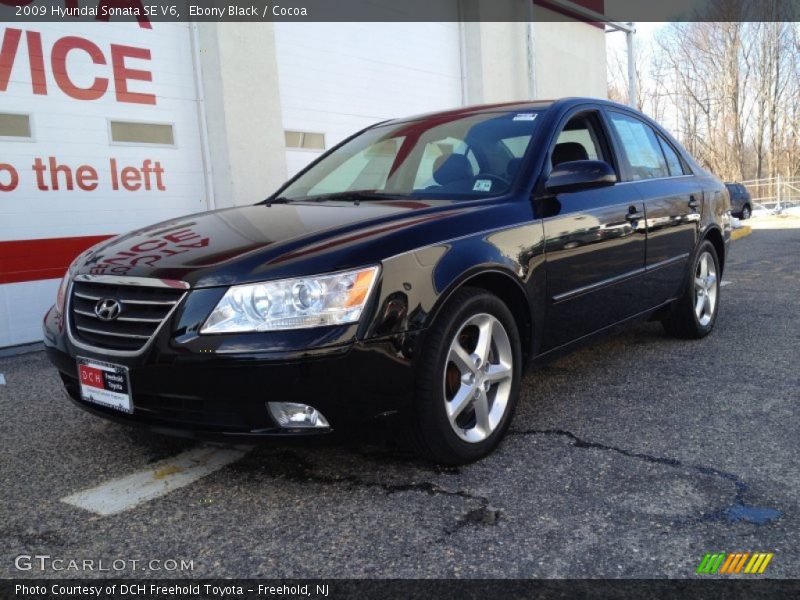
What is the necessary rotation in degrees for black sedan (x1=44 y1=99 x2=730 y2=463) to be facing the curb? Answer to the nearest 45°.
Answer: approximately 180°

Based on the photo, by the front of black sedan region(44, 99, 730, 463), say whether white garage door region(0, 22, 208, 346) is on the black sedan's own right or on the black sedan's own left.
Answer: on the black sedan's own right

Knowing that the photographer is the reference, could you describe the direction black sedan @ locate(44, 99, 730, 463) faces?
facing the viewer and to the left of the viewer

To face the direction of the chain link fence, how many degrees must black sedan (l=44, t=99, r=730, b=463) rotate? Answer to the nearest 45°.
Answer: approximately 180°

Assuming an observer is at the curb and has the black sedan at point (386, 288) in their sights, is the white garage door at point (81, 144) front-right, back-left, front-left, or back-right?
front-right
